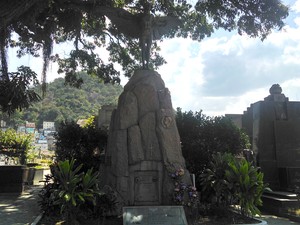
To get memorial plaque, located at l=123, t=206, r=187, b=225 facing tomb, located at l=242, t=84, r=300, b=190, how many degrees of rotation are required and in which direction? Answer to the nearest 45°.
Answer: approximately 135° to its left

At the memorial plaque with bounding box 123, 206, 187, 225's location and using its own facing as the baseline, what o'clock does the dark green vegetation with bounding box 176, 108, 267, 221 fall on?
The dark green vegetation is roughly at 7 o'clock from the memorial plaque.

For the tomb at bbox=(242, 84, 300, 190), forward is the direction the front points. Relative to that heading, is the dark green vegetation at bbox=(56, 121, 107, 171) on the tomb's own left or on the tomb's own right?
on the tomb's own right

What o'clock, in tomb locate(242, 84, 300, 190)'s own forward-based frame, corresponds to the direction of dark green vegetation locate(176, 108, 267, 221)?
The dark green vegetation is roughly at 2 o'clock from the tomb.

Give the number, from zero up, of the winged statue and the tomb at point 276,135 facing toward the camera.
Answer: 2

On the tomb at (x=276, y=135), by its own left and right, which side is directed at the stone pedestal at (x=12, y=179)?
right

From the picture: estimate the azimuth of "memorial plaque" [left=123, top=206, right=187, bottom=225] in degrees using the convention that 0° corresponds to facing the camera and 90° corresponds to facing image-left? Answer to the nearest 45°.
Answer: approximately 0°
